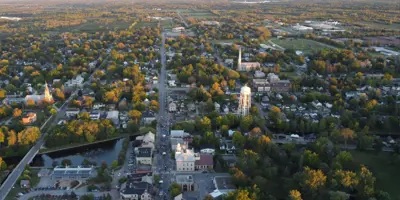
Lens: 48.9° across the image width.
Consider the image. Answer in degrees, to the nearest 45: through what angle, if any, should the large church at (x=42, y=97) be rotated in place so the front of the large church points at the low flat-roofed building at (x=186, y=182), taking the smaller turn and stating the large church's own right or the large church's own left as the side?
approximately 90° to the large church's own right

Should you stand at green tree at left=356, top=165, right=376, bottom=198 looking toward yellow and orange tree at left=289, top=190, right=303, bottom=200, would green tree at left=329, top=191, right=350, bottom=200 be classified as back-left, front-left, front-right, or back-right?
front-left

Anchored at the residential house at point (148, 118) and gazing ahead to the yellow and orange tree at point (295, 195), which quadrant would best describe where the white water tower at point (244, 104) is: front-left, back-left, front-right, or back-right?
front-left

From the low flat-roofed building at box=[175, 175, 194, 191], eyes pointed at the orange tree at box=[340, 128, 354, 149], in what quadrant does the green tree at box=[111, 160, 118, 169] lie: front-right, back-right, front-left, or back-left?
back-left

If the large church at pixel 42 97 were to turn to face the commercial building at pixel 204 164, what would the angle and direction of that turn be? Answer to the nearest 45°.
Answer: approximately 45° to its right

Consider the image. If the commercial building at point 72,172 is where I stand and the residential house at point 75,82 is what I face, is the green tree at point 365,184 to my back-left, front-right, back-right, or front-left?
back-right

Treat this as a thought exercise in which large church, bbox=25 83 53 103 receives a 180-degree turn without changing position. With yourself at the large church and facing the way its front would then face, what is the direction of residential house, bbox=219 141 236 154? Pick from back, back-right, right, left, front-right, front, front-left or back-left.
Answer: back-left

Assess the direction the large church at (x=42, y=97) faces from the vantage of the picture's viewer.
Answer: facing to the right of the viewer

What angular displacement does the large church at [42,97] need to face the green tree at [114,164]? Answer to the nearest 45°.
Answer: approximately 90° to its right

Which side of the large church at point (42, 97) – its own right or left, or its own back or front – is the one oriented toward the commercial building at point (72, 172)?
right

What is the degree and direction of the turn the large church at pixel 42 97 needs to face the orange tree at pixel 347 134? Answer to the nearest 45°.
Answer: approximately 45° to its right
